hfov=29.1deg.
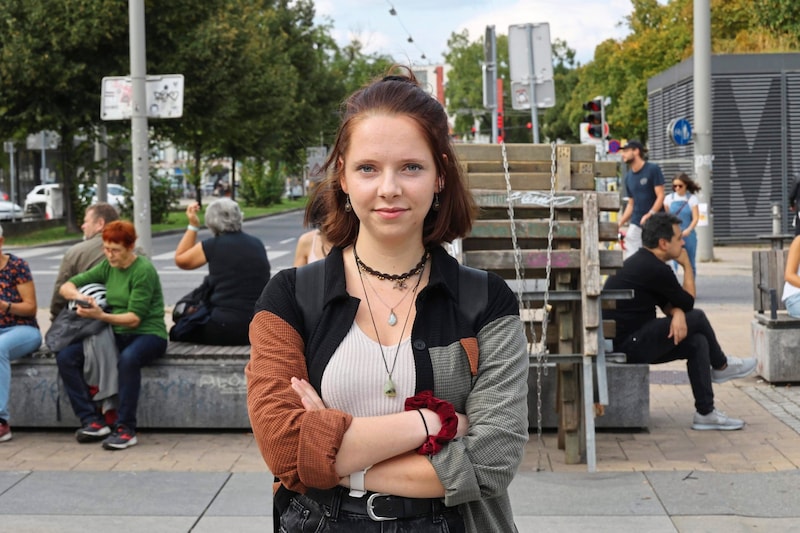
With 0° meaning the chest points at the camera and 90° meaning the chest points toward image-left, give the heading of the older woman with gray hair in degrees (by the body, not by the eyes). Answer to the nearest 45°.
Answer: approximately 135°

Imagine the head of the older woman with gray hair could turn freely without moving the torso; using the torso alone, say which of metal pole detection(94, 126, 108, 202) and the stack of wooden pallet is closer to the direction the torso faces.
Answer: the metal pole

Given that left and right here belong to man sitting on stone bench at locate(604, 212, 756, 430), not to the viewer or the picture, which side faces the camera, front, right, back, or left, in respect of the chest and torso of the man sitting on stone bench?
right

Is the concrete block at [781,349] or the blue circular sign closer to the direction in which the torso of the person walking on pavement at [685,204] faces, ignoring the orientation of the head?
the concrete block

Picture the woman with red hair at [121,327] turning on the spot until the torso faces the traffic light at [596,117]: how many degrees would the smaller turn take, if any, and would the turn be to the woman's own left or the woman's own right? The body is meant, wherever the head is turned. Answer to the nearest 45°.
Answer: approximately 180°

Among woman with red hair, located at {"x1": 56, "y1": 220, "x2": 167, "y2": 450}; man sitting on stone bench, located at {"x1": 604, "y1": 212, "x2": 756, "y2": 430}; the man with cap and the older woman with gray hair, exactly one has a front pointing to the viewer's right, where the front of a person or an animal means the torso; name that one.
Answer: the man sitting on stone bench

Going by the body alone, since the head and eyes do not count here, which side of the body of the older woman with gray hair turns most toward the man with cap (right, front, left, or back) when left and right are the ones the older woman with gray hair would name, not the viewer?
right

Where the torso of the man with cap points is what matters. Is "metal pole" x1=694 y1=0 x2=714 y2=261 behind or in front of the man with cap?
behind

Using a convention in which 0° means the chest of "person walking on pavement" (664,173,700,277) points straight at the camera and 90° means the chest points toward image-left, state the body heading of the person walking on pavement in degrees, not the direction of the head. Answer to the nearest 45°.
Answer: approximately 45°

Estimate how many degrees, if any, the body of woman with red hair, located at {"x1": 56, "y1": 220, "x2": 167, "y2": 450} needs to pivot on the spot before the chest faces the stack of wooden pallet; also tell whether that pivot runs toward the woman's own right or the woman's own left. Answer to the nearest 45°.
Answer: approximately 90° to the woman's own left

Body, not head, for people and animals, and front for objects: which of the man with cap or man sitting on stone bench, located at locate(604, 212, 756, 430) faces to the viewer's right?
the man sitting on stone bench

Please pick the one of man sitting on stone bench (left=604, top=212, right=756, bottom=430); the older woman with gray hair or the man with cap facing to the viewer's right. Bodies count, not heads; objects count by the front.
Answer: the man sitting on stone bench

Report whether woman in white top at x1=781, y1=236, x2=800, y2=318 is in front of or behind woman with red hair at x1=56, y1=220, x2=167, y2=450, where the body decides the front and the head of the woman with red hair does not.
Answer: behind
